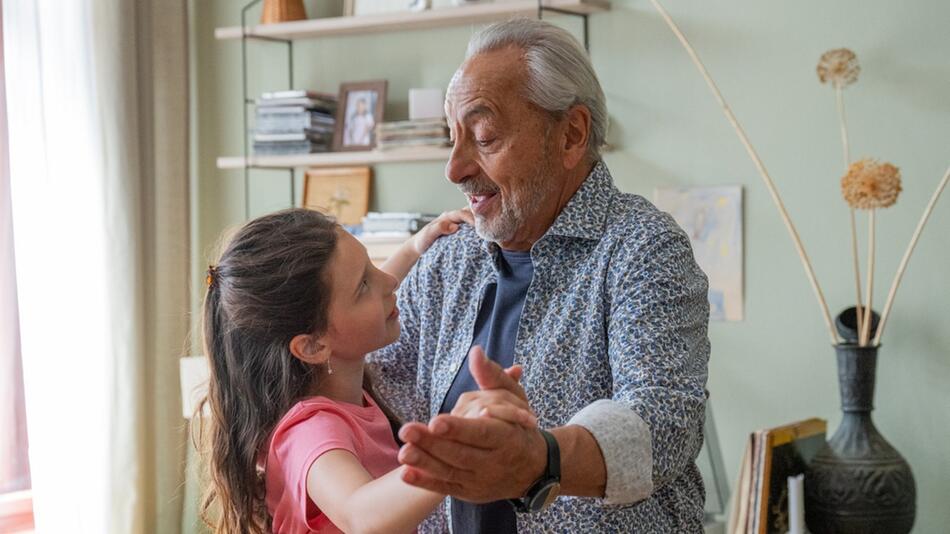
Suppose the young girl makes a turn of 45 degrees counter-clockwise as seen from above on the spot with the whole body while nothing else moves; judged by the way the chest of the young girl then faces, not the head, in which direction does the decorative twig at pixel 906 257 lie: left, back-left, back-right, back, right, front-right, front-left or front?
front

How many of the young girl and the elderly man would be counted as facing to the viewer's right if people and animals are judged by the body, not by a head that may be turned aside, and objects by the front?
1

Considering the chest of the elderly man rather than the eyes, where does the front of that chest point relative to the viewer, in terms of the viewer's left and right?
facing the viewer and to the left of the viewer

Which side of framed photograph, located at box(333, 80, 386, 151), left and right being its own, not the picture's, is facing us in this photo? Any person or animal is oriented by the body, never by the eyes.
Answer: front

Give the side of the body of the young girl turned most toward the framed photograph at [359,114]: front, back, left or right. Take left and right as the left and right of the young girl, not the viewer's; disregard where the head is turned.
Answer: left

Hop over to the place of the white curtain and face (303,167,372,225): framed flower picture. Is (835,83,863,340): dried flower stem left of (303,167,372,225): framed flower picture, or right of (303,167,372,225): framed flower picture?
right

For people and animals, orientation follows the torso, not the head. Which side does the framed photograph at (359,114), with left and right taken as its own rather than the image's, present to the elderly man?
front

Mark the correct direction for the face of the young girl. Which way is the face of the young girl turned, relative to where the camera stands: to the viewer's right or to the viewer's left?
to the viewer's right

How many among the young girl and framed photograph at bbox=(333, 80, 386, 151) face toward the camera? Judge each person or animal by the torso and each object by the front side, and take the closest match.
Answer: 1

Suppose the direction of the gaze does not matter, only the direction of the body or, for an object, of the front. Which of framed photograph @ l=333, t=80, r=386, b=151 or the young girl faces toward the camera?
the framed photograph

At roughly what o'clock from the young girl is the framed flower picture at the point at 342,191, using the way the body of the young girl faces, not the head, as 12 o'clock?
The framed flower picture is roughly at 9 o'clock from the young girl.

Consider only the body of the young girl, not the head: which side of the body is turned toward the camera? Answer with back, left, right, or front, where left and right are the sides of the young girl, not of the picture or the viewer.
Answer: right

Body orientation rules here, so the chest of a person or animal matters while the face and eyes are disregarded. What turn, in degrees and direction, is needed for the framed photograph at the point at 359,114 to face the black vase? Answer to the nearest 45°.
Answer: approximately 45° to its left

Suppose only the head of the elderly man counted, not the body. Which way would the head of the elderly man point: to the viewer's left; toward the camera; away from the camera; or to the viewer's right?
to the viewer's left

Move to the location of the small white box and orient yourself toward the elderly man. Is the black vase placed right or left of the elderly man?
left

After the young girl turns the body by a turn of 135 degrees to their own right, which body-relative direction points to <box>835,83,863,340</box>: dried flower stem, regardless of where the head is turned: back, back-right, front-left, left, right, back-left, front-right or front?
back
